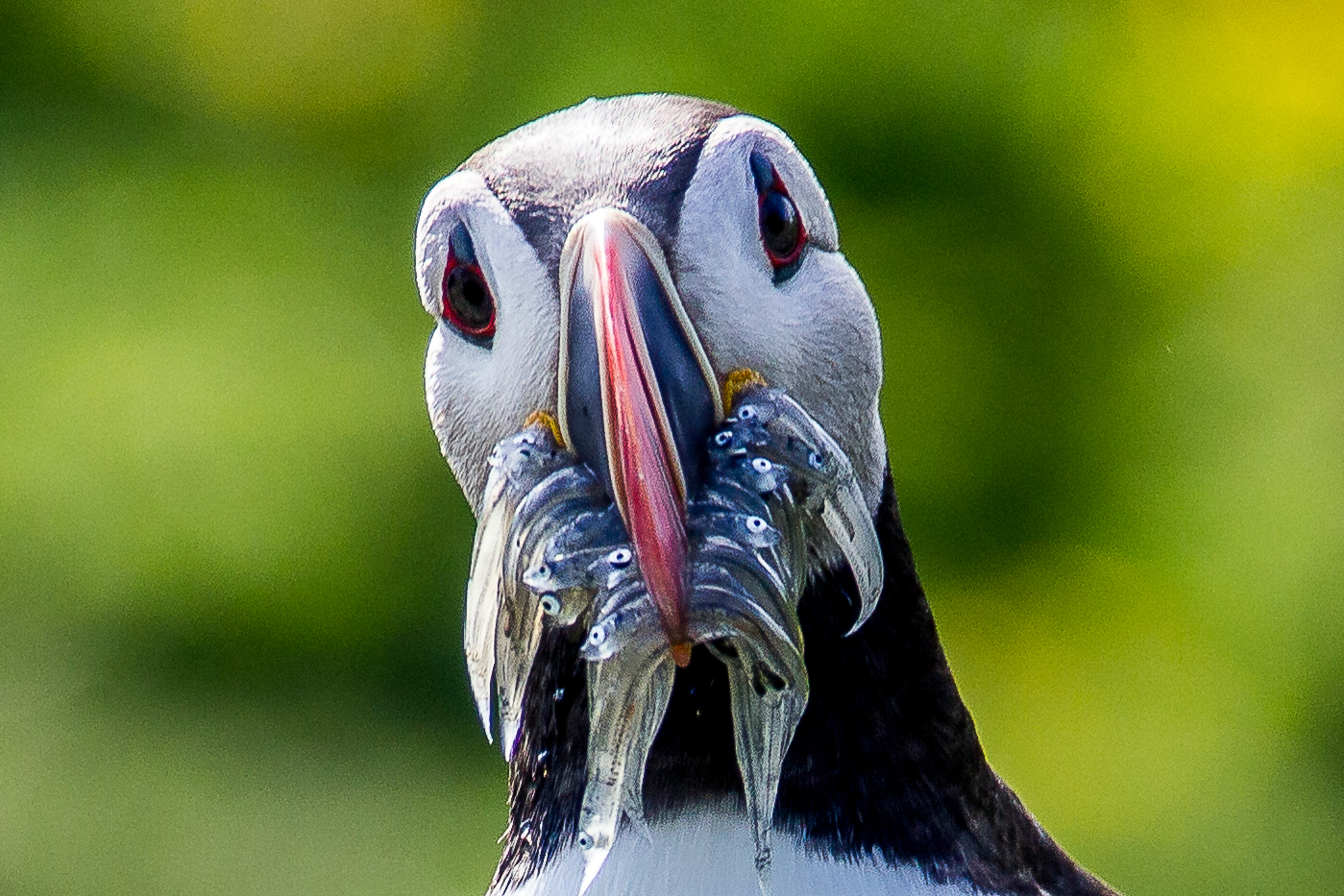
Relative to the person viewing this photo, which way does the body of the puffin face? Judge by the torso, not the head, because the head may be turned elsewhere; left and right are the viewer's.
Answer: facing the viewer
